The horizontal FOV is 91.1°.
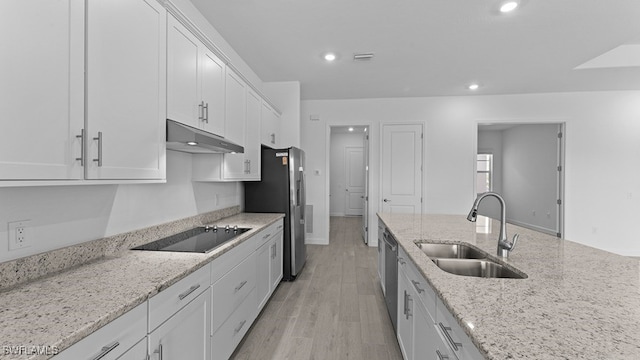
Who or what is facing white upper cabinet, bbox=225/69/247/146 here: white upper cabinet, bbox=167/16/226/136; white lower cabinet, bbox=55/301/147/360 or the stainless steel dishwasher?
the stainless steel dishwasher

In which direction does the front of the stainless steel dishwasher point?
to the viewer's left

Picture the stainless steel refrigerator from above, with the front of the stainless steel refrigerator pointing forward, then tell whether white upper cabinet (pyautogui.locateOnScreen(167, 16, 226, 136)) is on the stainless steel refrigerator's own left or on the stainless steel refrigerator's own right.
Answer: on the stainless steel refrigerator's own right

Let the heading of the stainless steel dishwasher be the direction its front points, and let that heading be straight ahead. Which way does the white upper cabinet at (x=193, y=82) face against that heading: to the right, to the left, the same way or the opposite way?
the opposite way

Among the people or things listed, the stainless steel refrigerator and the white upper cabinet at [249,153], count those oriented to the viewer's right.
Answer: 2

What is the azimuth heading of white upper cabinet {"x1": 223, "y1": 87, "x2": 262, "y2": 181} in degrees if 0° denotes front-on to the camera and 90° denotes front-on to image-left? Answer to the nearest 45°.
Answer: approximately 270°

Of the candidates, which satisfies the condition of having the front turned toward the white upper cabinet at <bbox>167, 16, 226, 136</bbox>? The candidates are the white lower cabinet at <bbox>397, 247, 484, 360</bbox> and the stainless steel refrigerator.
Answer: the white lower cabinet

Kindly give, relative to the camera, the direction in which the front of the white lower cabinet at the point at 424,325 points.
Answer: facing to the left of the viewer

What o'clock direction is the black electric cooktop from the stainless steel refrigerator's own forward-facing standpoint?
The black electric cooktop is roughly at 4 o'clock from the stainless steel refrigerator.

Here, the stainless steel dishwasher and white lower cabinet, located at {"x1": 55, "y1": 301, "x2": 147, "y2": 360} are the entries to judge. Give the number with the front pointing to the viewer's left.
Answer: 1

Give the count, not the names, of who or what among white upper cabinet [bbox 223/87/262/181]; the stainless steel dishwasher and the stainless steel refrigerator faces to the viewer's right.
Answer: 2

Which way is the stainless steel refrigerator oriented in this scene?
to the viewer's right

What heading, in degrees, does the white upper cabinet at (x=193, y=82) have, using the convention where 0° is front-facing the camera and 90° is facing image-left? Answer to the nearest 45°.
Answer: approximately 315°

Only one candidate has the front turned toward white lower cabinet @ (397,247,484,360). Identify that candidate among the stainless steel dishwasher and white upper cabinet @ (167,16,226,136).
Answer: the white upper cabinet

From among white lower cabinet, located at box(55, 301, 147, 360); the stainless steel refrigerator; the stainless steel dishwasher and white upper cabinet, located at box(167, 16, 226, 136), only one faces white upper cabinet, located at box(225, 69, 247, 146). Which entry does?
the stainless steel dishwasher

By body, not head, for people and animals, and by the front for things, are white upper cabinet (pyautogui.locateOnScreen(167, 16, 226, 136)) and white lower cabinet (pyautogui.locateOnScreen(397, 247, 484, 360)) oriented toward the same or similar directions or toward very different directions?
very different directions
